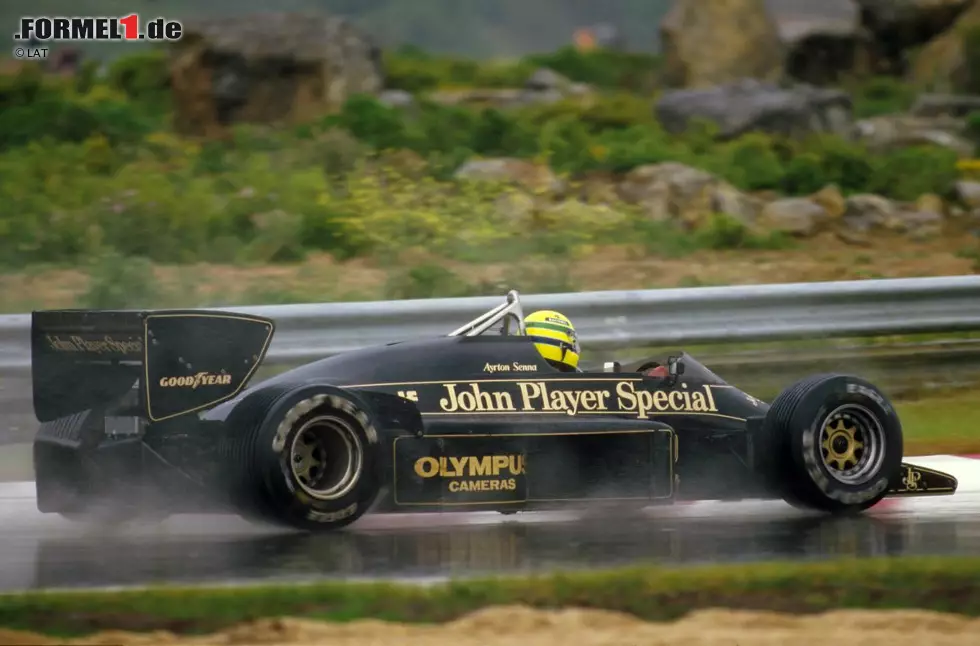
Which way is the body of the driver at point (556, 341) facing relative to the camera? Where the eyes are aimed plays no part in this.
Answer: to the viewer's right

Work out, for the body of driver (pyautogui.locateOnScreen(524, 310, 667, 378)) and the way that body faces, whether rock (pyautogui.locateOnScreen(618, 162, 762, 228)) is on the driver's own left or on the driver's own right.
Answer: on the driver's own left

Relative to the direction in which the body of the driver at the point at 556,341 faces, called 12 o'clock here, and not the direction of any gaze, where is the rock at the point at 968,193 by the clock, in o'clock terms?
The rock is roughly at 10 o'clock from the driver.

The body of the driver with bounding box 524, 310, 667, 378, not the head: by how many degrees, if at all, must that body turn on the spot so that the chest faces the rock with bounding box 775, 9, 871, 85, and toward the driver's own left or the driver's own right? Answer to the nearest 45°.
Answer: approximately 90° to the driver's own left

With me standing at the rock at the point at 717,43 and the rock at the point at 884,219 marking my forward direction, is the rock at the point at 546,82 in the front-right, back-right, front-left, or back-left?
back-right

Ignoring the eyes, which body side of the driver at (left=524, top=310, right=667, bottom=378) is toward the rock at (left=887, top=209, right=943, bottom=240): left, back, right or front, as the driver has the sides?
left

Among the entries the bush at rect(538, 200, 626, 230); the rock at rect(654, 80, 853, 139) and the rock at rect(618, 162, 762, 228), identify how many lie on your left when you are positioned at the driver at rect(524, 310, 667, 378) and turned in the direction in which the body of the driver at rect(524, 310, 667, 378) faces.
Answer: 3

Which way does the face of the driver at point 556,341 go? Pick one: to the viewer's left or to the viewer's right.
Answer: to the viewer's right

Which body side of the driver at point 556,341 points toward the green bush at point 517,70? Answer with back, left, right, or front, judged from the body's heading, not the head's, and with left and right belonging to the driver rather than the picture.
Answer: left
